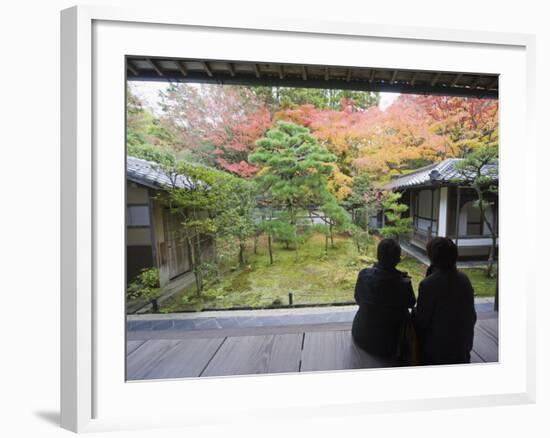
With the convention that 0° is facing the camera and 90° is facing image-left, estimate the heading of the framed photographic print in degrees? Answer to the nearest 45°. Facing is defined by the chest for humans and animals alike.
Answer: approximately 315°
